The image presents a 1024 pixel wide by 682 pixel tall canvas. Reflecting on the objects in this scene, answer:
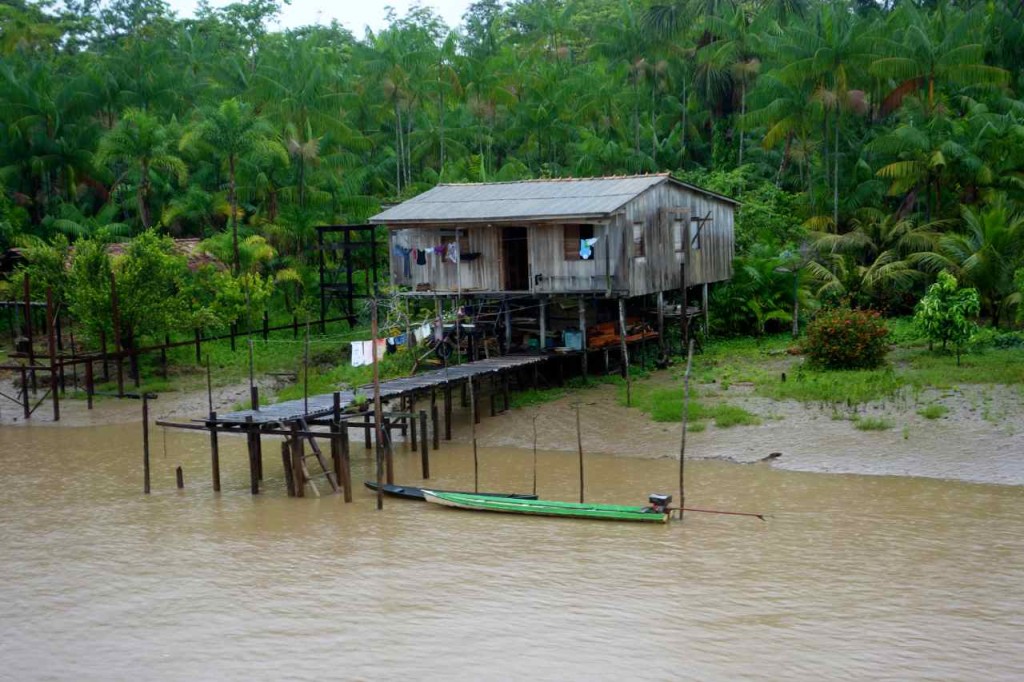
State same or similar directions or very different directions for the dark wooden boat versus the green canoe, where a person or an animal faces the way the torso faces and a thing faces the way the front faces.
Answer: same or similar directions

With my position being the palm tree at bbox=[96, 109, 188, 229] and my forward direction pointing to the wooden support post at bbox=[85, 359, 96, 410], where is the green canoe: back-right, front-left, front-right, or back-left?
front-left

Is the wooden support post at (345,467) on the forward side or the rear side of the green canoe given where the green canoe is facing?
on the forward side

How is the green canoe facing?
to the viewer's left

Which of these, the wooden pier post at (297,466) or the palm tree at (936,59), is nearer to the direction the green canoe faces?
the wooden pier post

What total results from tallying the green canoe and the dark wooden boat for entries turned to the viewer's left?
2

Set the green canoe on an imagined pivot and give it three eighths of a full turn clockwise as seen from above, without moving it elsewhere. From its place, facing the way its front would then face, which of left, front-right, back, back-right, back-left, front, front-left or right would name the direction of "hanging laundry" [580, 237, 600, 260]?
front-left

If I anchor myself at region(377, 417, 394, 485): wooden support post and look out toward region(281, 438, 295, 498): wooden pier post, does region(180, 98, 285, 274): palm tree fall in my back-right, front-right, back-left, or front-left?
front-right

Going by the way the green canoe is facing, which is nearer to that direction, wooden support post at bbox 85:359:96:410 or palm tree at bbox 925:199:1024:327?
the wooden support post

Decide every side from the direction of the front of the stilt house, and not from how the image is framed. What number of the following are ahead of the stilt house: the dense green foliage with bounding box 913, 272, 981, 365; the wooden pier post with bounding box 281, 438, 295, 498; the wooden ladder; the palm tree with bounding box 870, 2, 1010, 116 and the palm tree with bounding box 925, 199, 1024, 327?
2

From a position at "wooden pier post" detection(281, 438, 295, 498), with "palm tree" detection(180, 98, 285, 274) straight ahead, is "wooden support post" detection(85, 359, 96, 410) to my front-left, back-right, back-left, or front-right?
front-left

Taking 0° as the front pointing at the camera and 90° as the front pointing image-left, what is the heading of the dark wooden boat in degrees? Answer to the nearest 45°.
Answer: approximately 90°

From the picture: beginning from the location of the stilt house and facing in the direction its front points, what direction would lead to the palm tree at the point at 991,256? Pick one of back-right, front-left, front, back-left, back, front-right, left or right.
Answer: back-left

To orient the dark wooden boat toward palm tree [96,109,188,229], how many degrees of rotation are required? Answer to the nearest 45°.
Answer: approximately 45° to its right

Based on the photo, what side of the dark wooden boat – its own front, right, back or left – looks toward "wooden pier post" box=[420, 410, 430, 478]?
right

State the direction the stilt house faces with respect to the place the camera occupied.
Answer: facing the viewer and to the left of the viewer
